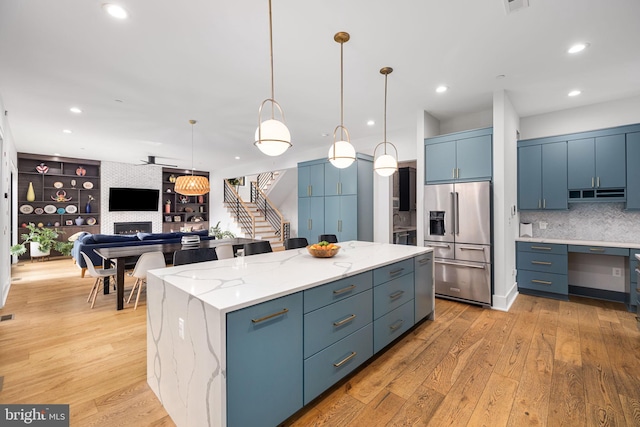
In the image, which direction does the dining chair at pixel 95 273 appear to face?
to the viewer's right

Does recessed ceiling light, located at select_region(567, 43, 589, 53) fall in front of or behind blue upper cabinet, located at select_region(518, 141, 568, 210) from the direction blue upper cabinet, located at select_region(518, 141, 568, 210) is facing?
in front

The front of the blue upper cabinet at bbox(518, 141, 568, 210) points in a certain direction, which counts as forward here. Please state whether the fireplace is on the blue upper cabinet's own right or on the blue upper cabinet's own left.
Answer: on the blue upper cabinet's own right

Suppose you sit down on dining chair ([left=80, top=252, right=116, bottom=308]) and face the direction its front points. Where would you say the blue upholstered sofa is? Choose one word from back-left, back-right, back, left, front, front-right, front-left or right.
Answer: left

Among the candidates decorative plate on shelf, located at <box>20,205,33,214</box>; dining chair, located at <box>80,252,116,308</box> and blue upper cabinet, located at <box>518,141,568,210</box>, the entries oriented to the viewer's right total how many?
1

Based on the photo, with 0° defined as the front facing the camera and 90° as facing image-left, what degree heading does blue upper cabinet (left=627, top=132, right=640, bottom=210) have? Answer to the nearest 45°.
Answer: approximately 0°

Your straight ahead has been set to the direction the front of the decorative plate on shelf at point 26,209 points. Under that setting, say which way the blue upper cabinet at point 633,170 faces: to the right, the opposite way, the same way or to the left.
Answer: to the right

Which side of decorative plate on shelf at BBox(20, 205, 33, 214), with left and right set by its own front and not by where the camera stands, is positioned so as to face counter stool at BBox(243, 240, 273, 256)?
front
